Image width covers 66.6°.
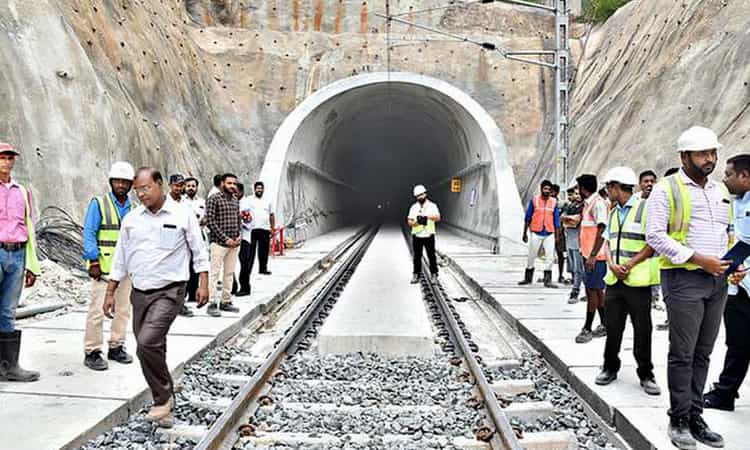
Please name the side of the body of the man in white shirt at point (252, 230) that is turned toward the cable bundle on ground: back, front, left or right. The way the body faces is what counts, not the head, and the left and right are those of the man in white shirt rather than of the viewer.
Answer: right

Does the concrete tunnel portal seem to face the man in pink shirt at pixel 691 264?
yes

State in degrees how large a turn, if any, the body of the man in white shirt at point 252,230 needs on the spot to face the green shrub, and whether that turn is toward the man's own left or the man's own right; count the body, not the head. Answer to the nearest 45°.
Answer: approximately 135° to the man's own left

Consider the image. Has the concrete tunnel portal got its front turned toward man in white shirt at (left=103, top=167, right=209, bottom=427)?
yes

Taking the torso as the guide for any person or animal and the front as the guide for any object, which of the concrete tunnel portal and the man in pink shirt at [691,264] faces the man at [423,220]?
the concrete tunnel portal

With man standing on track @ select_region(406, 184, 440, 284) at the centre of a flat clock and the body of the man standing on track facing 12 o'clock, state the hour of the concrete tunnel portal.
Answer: The concrete tunnel portal is roughly at 6 o'clock from the man standing on track.
